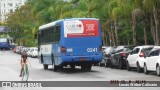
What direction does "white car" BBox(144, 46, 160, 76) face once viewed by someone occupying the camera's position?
facing away from the viewer and to the left of the viewer

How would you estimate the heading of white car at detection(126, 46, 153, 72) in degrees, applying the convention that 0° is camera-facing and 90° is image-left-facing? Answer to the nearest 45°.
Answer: approximately 135°

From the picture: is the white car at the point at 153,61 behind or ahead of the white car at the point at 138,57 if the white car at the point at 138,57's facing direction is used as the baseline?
behind

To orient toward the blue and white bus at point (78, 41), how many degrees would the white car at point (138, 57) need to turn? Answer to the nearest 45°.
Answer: approximately 45° to its left
